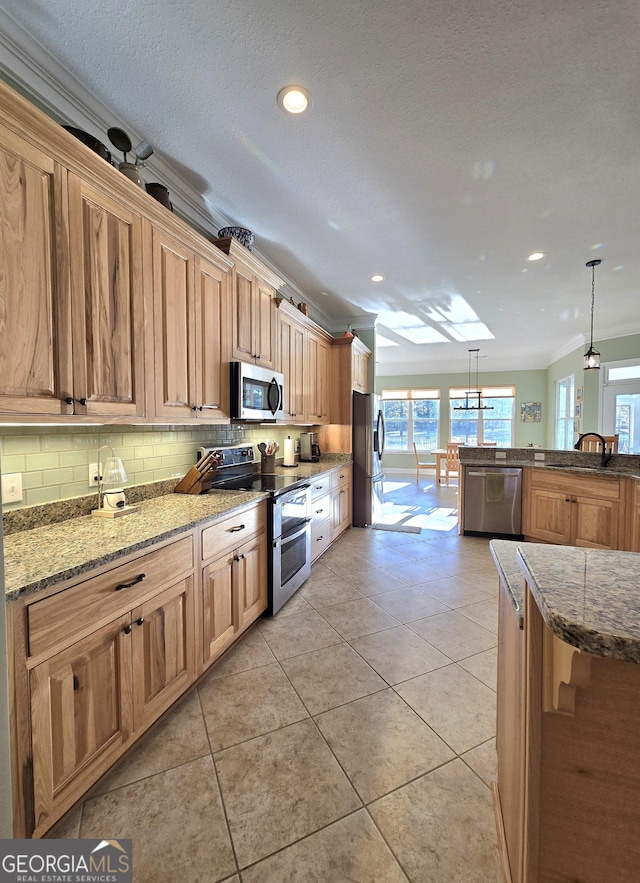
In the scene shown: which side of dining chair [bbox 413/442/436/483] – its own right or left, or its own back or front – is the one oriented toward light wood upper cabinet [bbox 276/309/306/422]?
right

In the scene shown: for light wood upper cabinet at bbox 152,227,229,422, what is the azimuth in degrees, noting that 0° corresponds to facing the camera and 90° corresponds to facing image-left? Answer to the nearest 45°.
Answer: approximately 315°

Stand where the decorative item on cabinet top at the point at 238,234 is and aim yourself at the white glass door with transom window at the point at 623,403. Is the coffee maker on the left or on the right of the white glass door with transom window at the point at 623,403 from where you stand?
left

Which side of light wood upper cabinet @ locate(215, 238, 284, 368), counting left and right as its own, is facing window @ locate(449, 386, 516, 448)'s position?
left

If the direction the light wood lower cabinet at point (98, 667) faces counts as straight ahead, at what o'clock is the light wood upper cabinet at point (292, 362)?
The light wood upper cabinet is roughly at 9 o'clock from the light wood lower cabinet.

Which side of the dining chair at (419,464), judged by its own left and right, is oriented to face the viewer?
right

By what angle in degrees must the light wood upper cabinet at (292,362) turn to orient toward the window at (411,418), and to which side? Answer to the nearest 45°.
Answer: approximately 45° to its left

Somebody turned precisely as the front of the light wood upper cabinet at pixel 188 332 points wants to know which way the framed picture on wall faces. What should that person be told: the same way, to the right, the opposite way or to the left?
to the right

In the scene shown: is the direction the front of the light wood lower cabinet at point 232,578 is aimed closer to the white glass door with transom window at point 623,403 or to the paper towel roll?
the white glass door with transom window

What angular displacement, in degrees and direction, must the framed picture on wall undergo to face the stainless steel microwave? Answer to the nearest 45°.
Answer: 0° — it already faces it

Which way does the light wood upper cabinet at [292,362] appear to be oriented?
to the viewer's right
